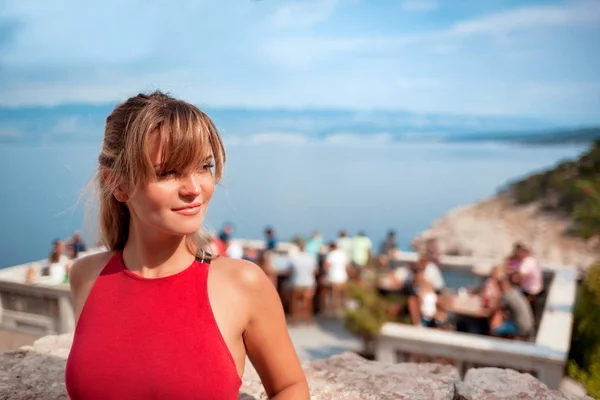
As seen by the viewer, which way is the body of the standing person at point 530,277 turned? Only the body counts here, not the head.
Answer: to the viewer's left

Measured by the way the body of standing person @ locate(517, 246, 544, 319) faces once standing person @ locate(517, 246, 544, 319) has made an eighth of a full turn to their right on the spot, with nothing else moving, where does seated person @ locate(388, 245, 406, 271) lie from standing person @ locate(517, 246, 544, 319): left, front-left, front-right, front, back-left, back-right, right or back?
front

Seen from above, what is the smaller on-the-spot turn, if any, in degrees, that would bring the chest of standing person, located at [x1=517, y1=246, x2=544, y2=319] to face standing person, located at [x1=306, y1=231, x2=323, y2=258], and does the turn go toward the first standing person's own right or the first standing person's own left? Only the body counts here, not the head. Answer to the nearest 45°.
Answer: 0° — they already face them

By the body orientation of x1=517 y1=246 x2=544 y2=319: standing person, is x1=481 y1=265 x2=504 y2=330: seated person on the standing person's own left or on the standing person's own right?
on the standing person's own left

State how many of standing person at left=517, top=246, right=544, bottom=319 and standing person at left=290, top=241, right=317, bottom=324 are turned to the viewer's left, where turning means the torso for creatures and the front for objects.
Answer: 1

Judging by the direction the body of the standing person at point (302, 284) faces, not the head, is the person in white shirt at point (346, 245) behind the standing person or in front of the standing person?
in front

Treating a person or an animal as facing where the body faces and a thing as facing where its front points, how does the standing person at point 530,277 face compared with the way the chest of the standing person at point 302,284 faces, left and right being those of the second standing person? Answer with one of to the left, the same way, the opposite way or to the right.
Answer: to the left

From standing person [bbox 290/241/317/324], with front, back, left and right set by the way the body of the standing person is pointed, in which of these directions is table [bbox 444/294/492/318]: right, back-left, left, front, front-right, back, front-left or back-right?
back-right

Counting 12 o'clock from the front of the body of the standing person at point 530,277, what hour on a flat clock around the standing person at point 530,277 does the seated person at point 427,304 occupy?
the seated person at point 427,304 is roughly at 10 o'clock from the standing person at point 530,277.

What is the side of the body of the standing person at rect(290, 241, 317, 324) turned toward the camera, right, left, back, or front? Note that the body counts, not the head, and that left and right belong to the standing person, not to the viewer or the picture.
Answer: back

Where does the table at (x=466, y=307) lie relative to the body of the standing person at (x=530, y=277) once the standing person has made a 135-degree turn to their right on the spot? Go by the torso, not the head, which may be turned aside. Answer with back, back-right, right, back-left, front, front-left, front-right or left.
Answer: back

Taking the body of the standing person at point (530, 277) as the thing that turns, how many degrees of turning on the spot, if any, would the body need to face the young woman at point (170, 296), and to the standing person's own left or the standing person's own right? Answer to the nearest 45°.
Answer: approximately 90° to the standing person's own left

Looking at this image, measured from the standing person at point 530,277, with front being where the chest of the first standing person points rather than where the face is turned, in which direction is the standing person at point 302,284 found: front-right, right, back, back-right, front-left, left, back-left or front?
front

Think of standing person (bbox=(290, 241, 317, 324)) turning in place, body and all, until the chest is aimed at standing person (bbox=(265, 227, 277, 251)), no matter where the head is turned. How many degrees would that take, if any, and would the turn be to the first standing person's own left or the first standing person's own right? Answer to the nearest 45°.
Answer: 0° — they already face them
